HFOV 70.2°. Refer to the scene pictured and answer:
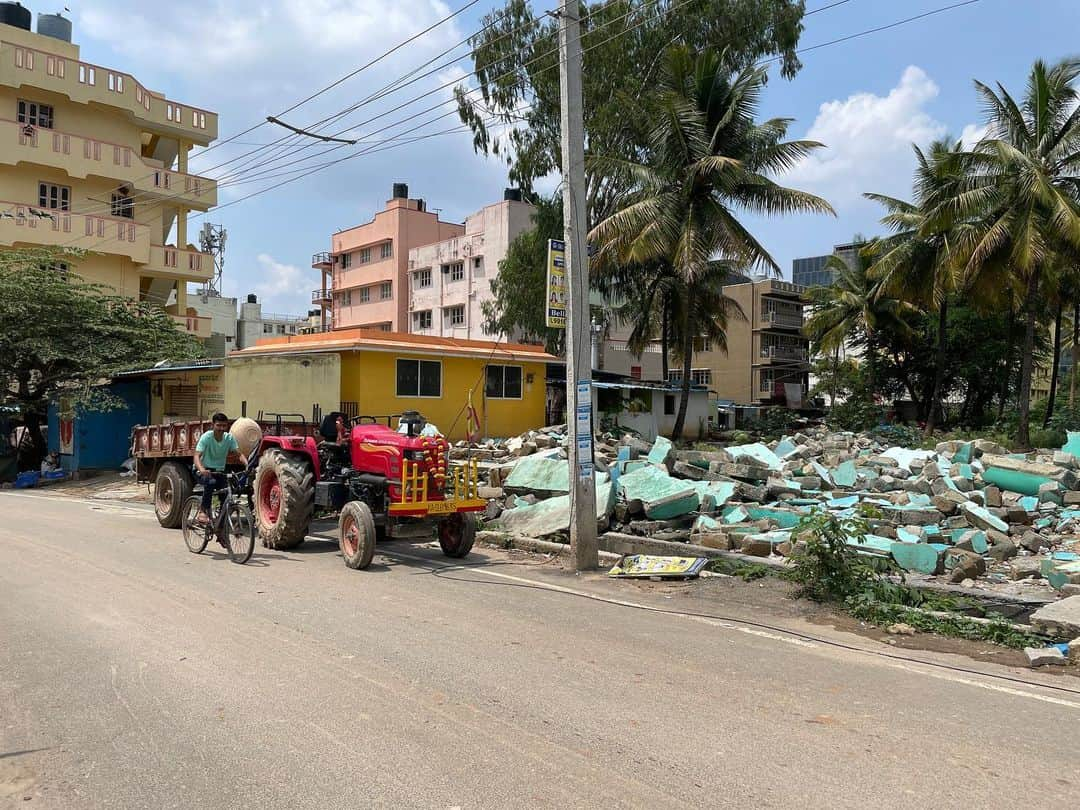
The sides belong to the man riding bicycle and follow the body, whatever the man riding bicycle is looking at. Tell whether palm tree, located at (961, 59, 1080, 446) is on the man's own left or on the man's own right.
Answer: on the man's own left

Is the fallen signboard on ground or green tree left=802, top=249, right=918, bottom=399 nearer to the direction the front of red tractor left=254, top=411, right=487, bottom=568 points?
the fallen signboard on ground

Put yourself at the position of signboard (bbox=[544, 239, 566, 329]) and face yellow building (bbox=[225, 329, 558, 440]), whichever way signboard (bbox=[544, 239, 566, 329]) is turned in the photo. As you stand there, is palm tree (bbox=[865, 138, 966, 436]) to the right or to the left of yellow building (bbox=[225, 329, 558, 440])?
right

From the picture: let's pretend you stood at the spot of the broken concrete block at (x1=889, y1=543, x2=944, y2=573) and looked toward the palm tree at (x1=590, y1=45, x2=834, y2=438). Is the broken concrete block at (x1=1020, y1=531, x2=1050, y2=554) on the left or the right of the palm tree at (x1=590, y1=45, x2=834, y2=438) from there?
right

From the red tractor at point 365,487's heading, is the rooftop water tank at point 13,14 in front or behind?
behind

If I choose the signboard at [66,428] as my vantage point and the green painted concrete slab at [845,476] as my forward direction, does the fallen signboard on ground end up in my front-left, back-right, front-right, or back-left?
front-right
